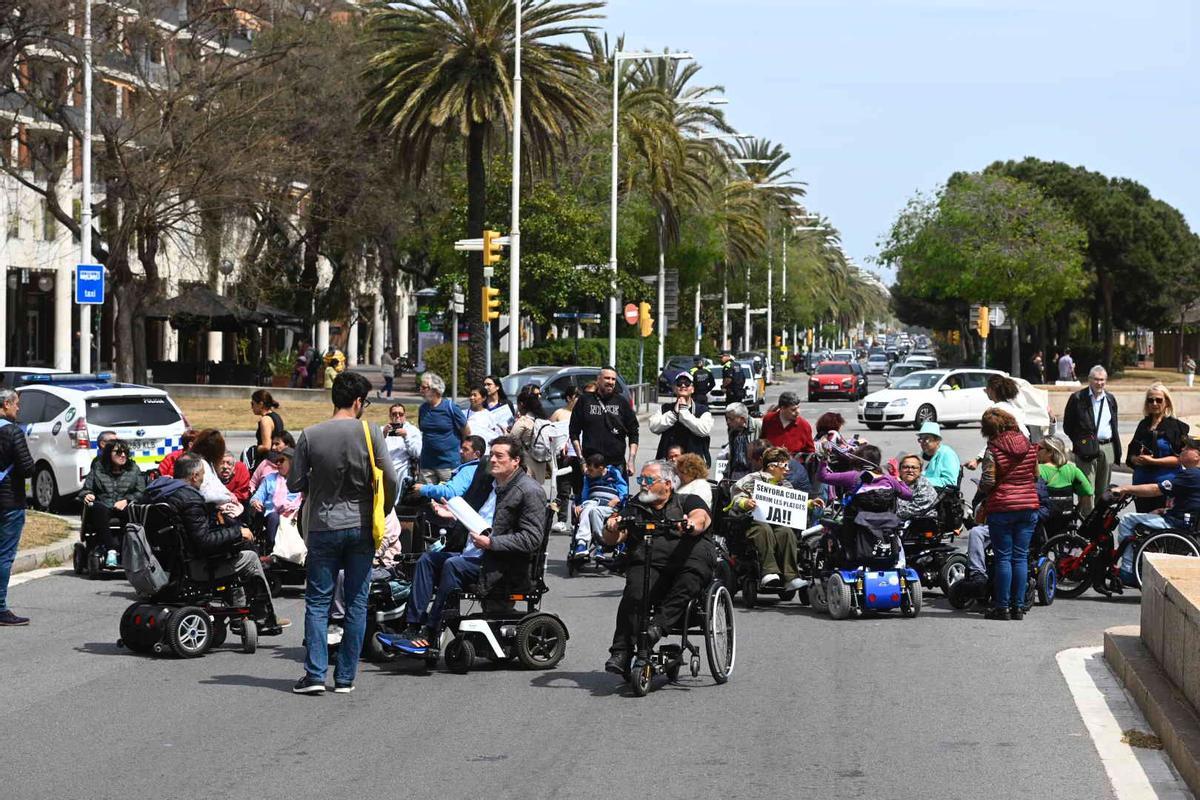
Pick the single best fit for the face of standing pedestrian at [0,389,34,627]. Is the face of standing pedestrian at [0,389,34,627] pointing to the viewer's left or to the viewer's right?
to the viewer's right

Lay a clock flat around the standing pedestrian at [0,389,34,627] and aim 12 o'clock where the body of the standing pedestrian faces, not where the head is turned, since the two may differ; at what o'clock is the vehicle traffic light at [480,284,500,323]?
The vehicle traffic light is roughly at 10 o'clock from the standing pedestrian.

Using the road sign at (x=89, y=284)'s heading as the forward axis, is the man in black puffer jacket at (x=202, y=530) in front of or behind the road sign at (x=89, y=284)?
in front

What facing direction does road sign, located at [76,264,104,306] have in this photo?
toward the camera

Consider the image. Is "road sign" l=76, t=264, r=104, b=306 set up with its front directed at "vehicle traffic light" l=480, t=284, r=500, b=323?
no

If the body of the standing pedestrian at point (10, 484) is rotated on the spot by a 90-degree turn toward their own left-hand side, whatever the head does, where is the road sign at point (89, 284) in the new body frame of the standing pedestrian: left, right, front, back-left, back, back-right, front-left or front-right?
front

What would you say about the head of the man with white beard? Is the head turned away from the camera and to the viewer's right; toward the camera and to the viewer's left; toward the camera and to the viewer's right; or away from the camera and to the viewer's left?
toward the camera and to the viewer's left

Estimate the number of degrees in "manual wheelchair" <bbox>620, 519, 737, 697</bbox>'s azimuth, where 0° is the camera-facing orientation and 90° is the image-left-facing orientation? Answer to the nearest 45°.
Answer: approximately 45°

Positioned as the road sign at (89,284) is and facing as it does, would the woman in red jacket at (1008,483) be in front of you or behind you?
in front

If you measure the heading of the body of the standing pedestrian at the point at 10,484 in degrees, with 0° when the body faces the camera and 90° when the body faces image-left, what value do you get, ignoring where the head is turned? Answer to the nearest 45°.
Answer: approximately 270°

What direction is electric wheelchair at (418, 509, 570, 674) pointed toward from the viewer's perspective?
to the viewer's left

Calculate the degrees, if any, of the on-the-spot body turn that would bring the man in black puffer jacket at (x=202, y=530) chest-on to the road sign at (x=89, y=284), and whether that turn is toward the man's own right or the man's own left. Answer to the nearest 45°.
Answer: approximately 90° to the man's own left

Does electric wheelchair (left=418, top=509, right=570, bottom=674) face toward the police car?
no

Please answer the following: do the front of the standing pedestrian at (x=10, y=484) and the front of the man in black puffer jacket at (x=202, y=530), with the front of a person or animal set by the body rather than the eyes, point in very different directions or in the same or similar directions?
same or similar directions

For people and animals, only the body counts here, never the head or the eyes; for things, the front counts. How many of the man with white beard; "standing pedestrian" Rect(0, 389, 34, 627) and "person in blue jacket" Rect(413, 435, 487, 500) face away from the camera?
0

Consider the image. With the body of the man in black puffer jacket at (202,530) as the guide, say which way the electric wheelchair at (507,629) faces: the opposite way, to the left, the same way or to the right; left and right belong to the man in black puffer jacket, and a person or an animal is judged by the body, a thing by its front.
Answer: the opposite way

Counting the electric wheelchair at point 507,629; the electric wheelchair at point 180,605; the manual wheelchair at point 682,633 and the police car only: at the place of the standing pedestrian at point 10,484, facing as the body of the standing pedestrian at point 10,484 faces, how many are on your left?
1

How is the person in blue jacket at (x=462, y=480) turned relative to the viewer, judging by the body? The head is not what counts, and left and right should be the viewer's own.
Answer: facing to the left of the viewer

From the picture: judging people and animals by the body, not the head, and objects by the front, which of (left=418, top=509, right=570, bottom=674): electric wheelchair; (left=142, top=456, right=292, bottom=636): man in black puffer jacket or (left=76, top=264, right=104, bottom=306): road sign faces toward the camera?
the road sign

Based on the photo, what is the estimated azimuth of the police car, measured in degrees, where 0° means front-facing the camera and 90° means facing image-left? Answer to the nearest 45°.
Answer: approximately 135°
